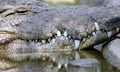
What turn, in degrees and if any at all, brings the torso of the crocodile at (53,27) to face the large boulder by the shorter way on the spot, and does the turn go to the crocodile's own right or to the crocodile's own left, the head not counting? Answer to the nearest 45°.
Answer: approximately 45° to the crocodile's own right

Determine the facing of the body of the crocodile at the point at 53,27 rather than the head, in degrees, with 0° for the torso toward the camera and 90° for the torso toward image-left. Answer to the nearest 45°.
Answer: approximately 270°
